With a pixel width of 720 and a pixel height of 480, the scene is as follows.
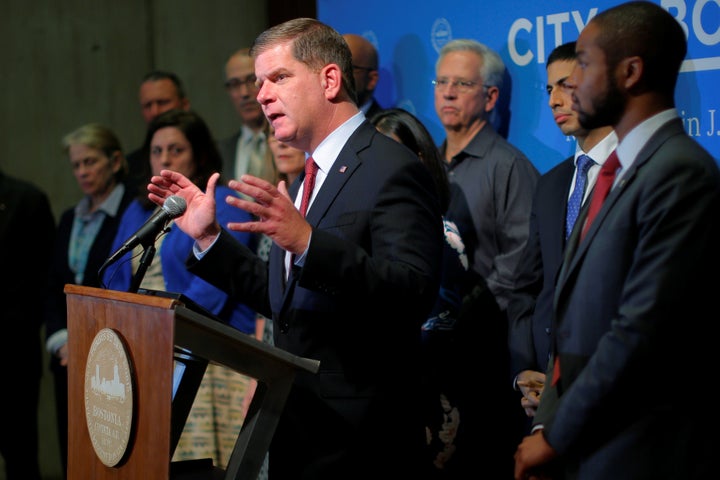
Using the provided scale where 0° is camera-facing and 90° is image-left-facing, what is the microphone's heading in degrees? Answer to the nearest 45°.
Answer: approximately 270°

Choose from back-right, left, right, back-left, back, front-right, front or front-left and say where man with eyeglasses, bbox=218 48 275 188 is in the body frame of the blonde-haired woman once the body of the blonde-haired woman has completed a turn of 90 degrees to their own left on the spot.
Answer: front-left

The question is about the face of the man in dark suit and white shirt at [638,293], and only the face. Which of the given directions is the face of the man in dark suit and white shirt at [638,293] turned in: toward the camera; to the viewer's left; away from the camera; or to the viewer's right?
to the viewer's left

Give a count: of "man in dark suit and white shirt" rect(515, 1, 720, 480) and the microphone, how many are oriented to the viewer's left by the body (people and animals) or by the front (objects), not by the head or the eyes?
1

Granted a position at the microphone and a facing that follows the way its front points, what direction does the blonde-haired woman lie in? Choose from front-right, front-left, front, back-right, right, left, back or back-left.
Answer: left

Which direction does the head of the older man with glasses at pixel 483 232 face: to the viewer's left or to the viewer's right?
to the viewer's left

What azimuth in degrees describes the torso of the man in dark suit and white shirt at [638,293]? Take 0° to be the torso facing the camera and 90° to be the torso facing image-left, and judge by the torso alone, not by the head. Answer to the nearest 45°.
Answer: approximately 90°

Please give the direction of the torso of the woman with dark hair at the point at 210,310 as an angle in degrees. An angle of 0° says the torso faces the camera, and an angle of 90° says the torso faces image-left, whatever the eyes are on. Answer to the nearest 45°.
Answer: approximately 45°

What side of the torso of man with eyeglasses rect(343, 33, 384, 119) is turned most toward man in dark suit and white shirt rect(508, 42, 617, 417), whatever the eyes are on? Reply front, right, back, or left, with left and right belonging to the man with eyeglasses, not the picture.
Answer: left
